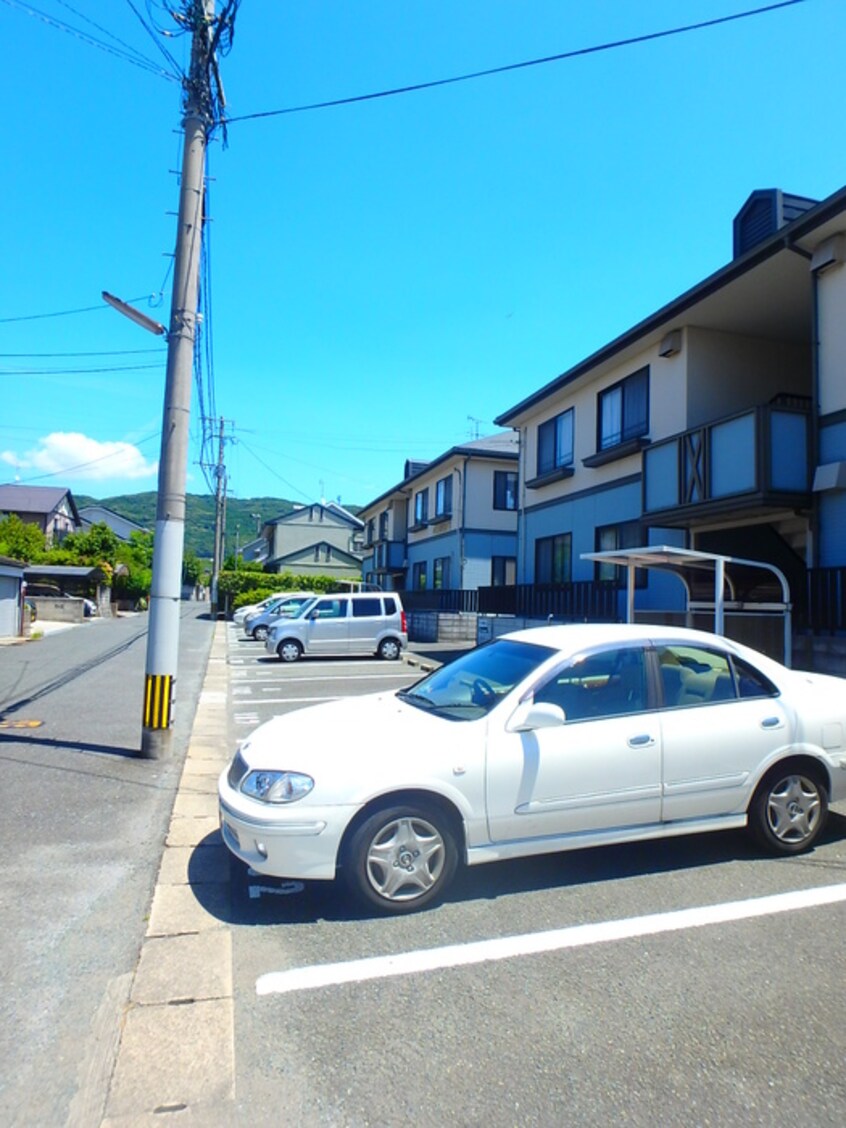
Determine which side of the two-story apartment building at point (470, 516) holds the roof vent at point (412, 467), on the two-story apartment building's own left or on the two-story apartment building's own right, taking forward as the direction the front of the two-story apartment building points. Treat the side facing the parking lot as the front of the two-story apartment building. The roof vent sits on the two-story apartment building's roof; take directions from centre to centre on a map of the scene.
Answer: on the two-story apartment building's own right

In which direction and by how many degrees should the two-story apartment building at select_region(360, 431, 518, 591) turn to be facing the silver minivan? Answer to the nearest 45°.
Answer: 0° — it already faces it

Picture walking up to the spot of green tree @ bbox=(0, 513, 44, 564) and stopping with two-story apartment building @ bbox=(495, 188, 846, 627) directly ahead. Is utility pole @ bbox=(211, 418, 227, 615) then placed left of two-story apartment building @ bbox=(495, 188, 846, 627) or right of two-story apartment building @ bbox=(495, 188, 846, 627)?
left

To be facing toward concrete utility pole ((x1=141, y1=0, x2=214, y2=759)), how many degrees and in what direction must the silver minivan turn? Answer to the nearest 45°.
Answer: approximately 90° to its left

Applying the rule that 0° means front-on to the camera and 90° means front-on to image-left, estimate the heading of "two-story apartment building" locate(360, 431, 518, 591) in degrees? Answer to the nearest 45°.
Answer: approximately 45°

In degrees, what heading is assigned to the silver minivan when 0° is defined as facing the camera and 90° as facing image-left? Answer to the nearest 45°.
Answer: approximately 90°
